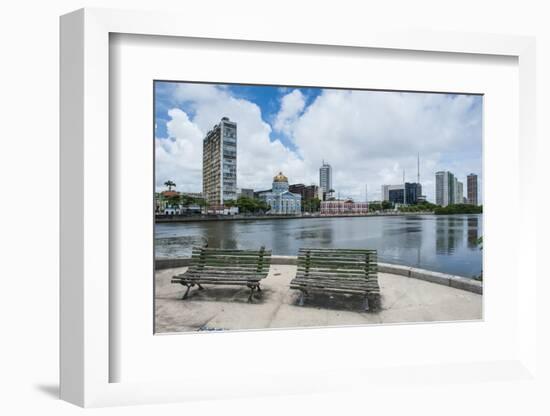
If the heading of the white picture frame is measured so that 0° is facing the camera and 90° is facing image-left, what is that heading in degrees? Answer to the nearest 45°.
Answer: approximately 315°
